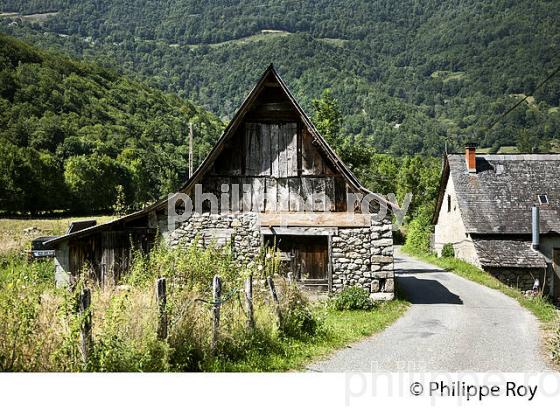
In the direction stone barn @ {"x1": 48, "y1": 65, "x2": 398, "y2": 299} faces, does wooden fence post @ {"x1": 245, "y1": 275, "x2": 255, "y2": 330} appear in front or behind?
in front

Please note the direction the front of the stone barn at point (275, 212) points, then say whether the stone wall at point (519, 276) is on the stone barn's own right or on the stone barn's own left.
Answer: on the stone barn's own left

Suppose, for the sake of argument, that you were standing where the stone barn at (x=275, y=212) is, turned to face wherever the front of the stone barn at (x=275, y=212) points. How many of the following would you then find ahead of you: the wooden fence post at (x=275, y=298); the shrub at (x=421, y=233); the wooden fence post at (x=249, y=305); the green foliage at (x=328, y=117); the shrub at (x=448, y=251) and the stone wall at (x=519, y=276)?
2

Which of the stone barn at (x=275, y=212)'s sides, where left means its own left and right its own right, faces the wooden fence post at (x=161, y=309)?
front

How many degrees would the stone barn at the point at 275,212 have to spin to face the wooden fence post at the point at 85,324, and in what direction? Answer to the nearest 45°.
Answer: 0° — it already faces it

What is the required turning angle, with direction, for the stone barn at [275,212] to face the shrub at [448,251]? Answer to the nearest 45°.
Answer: approximately 135° to its left

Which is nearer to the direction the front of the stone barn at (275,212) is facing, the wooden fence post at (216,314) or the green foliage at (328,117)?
the wooden fence post

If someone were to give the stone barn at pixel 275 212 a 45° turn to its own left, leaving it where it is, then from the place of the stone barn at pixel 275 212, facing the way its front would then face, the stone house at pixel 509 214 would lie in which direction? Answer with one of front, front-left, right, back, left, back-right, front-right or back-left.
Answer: left

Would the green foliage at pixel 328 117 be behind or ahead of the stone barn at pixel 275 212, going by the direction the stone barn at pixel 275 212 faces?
behind

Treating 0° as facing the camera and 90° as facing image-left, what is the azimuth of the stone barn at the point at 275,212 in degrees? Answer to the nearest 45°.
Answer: approximately 0°

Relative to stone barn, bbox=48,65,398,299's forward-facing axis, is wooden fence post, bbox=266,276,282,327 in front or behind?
in front

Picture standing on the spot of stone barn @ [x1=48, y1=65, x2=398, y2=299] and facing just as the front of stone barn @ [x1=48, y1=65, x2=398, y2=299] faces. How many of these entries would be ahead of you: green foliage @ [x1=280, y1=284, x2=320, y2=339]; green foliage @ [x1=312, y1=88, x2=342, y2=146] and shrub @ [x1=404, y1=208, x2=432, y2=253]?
1

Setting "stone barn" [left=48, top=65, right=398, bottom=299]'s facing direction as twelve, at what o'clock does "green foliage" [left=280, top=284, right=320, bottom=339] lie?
The green foliage is roughly at 12 o'clock from the stone barn.

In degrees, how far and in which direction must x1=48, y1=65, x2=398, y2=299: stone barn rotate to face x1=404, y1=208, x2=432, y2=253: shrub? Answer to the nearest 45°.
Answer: approximately 135° to its left
